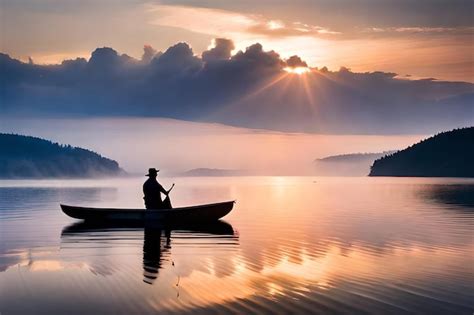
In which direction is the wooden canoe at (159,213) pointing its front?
to the viewer's right

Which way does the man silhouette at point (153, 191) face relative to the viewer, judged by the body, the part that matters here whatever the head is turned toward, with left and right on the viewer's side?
facing to the right of the viewer
